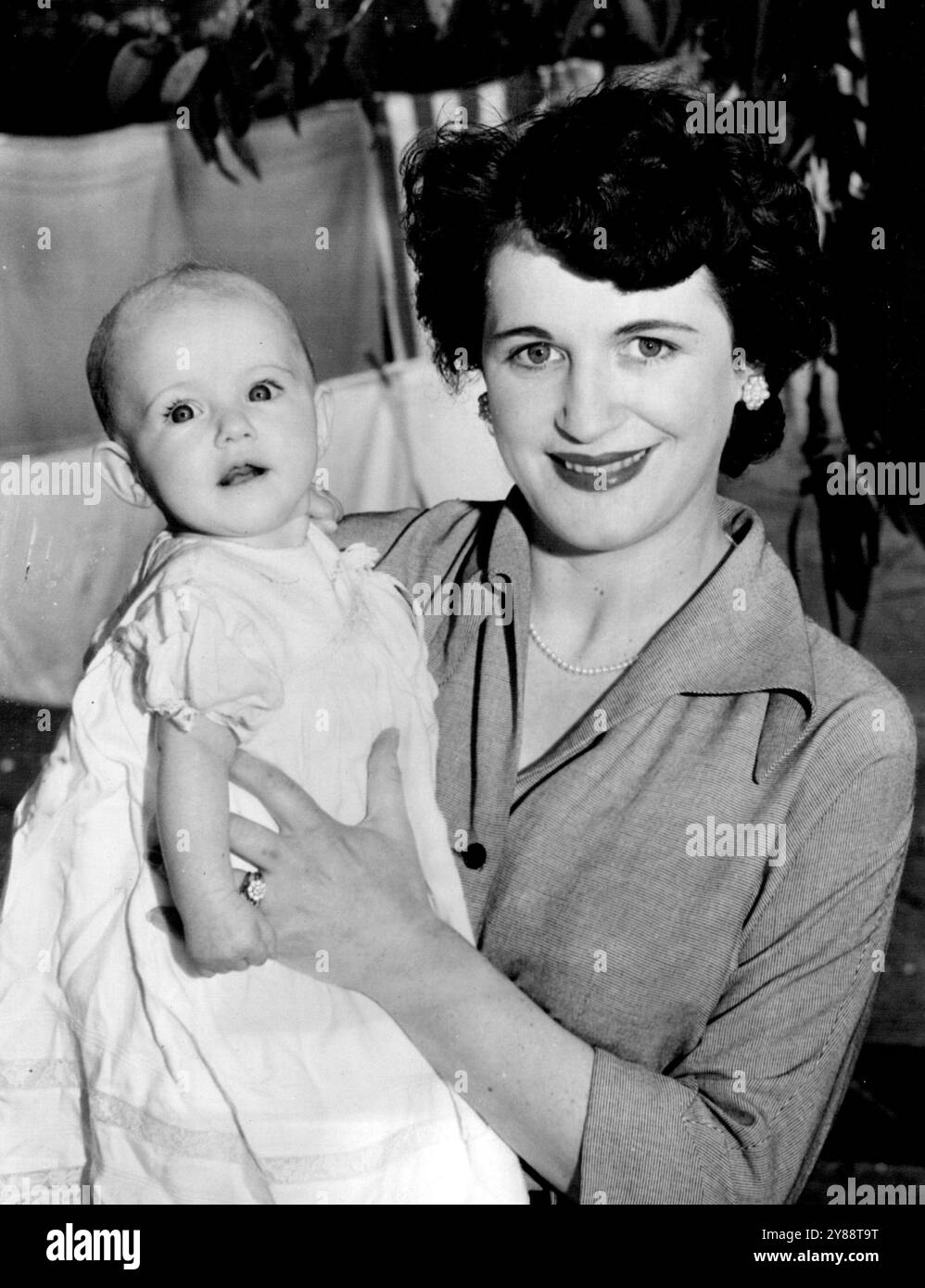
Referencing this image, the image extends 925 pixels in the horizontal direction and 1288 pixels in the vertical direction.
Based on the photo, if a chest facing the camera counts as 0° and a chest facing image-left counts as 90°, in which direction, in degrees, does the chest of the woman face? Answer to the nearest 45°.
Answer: approximately 45°

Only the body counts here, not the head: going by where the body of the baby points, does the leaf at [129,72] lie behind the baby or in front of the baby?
behind

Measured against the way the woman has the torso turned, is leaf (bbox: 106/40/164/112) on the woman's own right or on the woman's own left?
on the woman's own right
